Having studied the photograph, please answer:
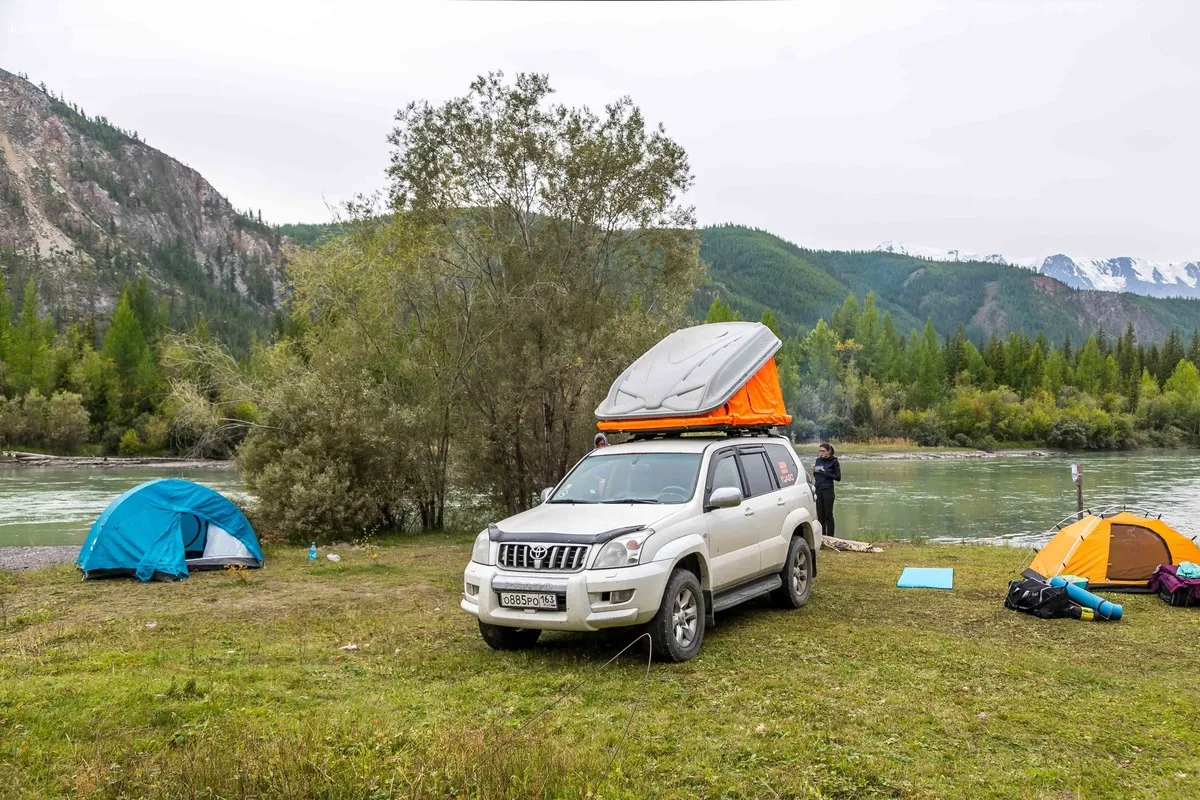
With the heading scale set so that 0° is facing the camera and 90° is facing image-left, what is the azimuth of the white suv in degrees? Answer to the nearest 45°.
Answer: approximately 45°

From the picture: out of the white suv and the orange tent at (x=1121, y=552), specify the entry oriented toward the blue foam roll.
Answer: the orange tent

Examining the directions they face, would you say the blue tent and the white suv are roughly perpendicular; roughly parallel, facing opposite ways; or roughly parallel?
roughly perpendicular

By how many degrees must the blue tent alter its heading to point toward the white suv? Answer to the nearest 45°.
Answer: approximately 45° to its left

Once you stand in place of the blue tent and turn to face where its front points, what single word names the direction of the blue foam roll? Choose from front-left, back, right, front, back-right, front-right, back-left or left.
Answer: front-left

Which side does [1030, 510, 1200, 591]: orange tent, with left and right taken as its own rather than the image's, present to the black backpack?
front

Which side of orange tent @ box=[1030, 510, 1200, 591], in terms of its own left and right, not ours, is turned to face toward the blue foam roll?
front

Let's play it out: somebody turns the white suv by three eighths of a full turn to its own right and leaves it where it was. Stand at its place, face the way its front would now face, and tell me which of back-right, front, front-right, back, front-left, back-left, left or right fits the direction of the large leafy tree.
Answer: front

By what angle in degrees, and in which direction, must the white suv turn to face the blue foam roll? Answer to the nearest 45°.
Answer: approximately 135° to its left

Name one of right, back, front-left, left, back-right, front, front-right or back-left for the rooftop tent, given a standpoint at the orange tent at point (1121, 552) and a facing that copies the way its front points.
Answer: front-right

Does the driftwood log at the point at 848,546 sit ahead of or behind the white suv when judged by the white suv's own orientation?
behind
